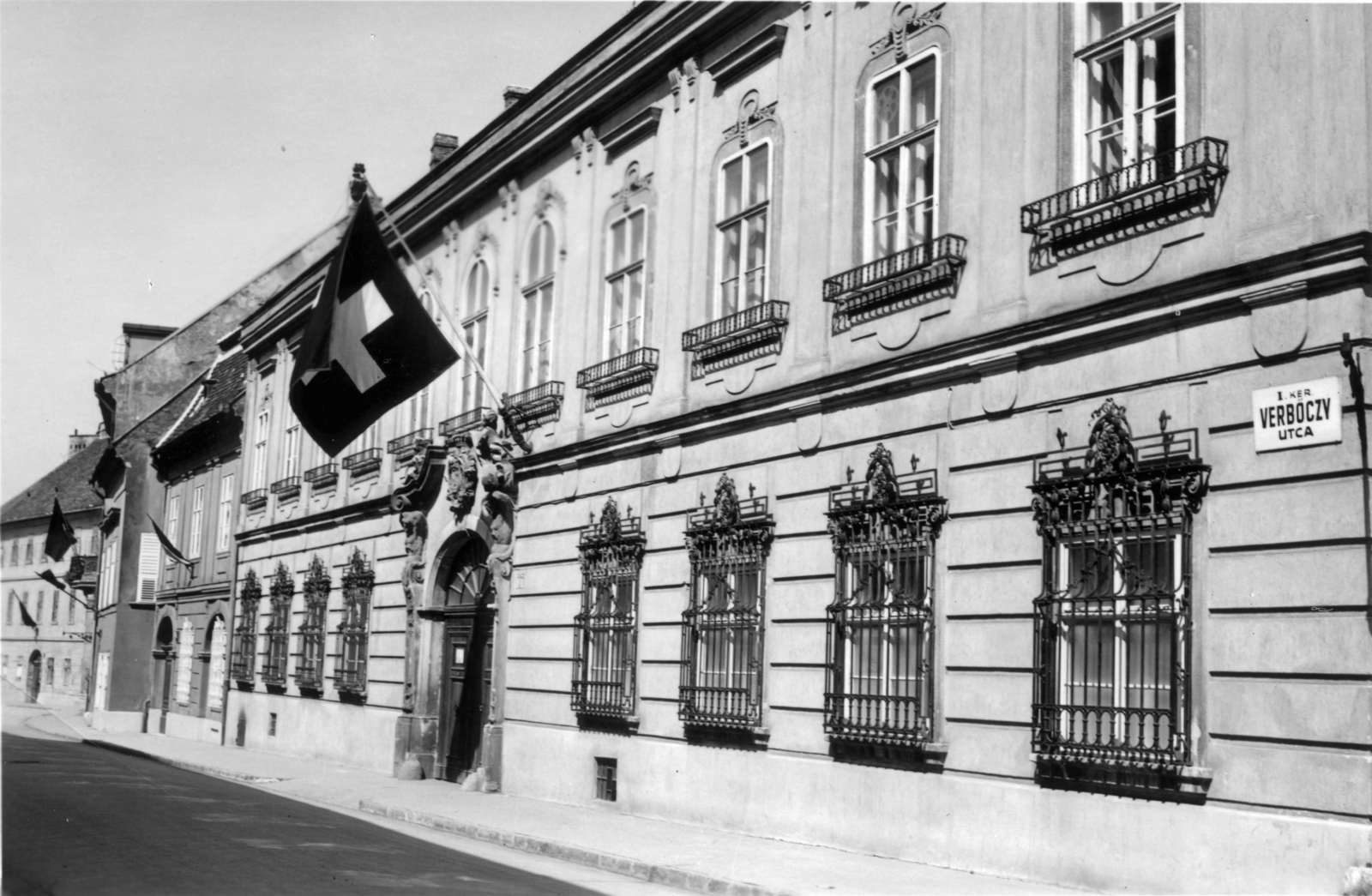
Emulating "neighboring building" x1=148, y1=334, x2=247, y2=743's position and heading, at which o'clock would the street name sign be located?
The street name sign is roughly at 10 o'clock from the neighboring building.

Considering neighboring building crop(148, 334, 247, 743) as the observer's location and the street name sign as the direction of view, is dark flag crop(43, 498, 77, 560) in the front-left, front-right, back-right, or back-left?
back-right

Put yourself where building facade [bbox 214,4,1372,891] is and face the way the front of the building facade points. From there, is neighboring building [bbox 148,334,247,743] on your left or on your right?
on your right

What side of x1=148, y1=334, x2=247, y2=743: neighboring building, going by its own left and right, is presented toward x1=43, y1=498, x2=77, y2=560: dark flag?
right
